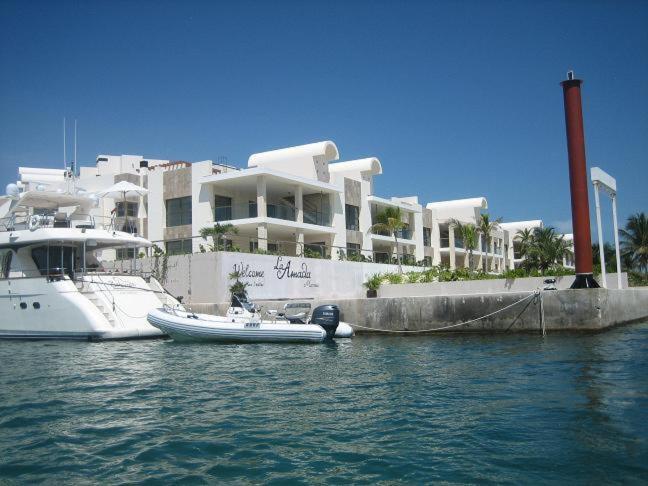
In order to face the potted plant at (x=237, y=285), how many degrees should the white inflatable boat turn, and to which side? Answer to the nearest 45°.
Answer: approximately 90° to its right

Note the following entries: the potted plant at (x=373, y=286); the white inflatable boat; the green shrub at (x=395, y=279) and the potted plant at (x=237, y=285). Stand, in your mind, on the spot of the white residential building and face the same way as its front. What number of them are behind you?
0

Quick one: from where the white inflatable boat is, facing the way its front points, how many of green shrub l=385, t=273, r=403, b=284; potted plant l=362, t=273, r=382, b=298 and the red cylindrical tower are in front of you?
0

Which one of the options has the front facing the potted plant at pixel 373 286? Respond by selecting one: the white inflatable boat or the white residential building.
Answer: the white residential building

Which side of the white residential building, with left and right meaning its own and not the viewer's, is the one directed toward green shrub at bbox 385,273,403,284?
front

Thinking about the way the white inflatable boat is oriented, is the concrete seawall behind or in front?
behind

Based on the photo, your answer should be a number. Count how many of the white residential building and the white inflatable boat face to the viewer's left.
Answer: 1

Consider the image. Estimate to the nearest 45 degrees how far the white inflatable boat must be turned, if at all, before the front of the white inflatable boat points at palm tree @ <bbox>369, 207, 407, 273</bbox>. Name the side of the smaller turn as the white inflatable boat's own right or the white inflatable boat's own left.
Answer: approximately 135° to the white inflatable boat's own right

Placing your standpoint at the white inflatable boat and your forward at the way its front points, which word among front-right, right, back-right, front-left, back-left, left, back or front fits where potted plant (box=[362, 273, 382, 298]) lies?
back-right

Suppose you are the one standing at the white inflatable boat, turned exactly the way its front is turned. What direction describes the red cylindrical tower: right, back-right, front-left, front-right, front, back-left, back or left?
back

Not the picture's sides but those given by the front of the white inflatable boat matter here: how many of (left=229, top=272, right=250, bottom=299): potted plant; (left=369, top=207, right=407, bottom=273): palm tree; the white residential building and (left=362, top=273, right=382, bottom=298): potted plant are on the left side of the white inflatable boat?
0

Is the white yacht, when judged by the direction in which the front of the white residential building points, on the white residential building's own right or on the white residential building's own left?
on the white residential building's own right

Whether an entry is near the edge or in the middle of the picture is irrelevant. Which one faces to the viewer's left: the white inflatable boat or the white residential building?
the white inflatable boat

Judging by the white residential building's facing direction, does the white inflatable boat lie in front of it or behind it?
in front

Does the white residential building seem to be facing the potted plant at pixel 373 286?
yes

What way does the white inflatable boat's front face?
to the viewer's left
